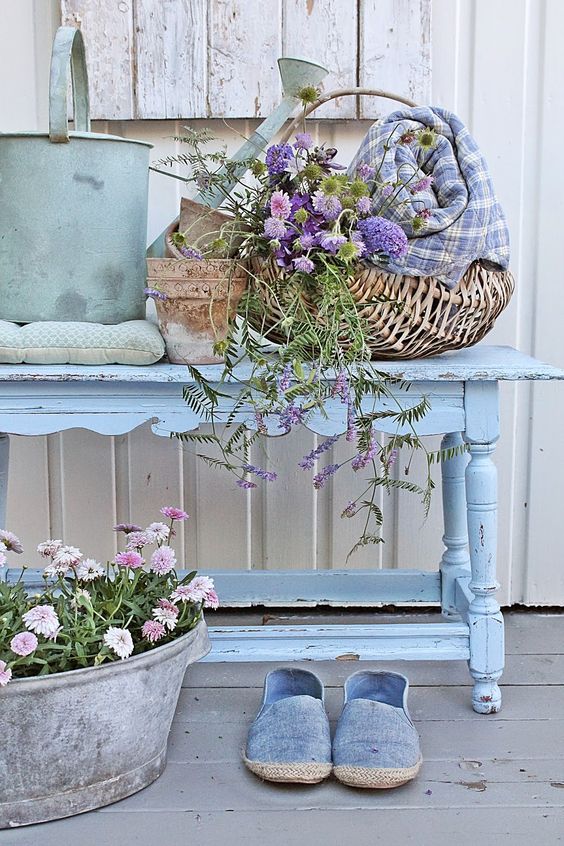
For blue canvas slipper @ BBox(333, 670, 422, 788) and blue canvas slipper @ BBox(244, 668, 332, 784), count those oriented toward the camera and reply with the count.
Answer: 2

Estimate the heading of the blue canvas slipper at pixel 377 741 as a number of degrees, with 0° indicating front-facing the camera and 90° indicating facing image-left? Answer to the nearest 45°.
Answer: approximately 0°
